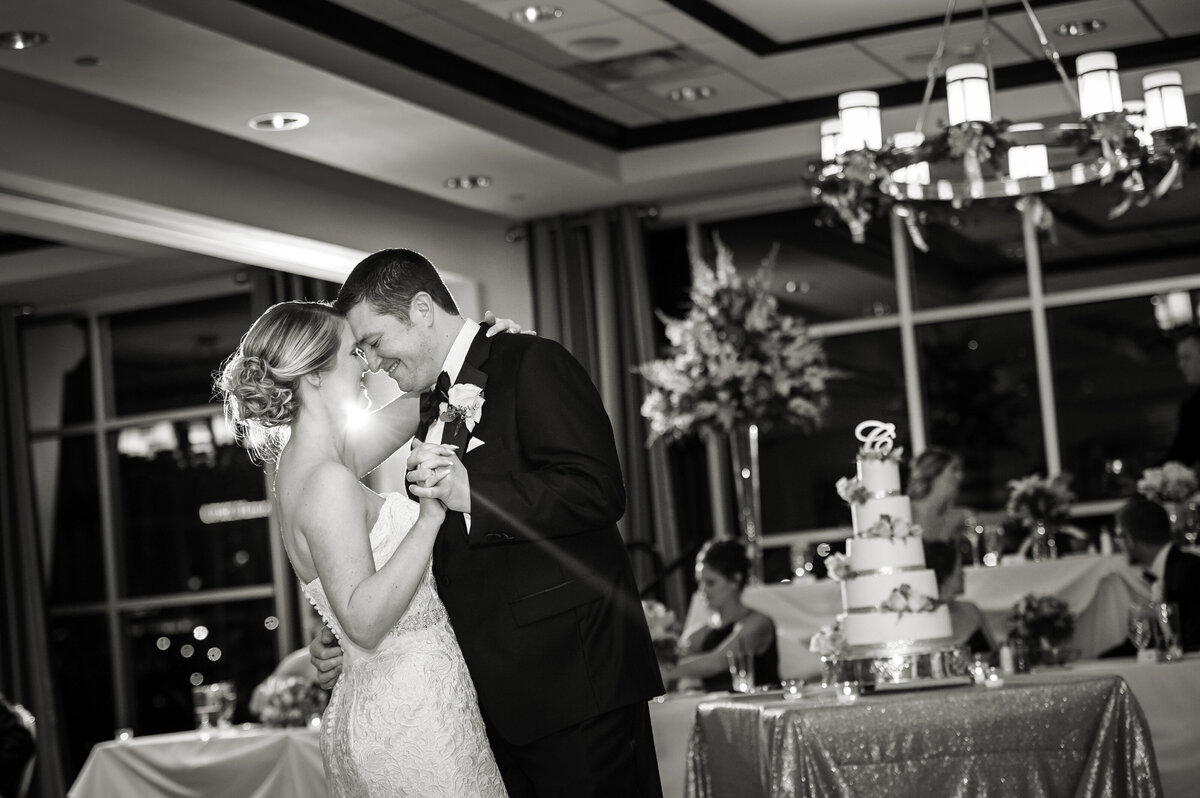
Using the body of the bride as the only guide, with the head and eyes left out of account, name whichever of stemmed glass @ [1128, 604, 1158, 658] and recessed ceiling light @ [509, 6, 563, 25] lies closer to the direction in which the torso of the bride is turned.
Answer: the stemmed glass

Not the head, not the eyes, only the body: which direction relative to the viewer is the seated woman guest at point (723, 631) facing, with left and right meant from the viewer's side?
facing the viewer and to the left of the viewer

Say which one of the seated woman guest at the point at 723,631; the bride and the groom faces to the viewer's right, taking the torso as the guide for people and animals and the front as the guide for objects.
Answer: the bride

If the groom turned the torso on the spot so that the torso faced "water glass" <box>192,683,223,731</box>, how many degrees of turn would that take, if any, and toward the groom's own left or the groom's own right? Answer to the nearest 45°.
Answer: approximately 90° to the groom's own right

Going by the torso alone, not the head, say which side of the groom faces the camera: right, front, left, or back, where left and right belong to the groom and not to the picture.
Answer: left

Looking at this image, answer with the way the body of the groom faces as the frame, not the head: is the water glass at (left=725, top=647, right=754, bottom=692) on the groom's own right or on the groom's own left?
on the groom's own right

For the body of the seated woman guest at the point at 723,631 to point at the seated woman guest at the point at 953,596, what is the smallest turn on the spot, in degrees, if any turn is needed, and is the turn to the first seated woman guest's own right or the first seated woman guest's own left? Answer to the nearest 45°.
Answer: approximately 90° to the first seated woman guest's own left

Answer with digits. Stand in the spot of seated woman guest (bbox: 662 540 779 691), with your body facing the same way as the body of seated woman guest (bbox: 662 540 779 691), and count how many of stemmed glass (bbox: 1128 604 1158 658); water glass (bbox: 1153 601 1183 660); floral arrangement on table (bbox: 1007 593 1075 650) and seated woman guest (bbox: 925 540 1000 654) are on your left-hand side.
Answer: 4

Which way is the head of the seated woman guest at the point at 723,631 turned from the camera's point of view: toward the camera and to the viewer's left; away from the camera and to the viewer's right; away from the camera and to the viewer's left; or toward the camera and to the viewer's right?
toward the camera and to the viewer's left

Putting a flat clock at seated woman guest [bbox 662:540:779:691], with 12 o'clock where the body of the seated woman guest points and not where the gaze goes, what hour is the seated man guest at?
The seated man guest is roughly at 8 o'clock from the seated woman guest.

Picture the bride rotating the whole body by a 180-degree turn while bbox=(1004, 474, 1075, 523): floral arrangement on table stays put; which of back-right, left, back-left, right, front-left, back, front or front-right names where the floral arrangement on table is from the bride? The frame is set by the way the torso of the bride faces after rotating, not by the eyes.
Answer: back-right

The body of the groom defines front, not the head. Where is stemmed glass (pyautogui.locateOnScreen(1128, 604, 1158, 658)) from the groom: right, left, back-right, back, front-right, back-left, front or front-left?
back-right

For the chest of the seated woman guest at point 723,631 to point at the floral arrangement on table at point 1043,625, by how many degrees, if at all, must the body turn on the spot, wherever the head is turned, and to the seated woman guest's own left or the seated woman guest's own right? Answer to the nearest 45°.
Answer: approximately 90° to the seated woman guest's own left

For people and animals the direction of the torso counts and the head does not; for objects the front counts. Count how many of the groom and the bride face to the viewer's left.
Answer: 1

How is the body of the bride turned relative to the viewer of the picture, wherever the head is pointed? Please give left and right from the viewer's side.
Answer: facing to the right of the viewer
